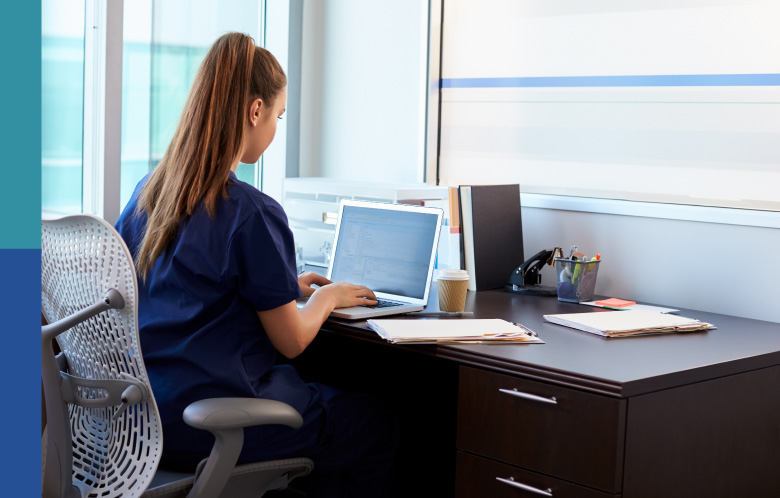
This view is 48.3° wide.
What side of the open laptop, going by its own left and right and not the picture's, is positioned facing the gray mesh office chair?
front

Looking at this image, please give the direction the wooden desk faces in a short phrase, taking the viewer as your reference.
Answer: facing the viewer and to the left of the viewer

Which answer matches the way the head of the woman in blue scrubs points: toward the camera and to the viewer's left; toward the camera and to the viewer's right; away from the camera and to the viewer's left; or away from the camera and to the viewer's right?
away from the camera and to the viewer's right

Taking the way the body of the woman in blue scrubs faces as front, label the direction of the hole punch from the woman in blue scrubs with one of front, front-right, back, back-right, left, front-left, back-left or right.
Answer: front

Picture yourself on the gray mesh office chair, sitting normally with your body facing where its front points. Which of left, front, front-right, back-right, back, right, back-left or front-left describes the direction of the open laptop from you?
front

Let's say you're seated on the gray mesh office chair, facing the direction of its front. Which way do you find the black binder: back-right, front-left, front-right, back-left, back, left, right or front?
front

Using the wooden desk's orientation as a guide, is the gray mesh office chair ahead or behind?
ahead

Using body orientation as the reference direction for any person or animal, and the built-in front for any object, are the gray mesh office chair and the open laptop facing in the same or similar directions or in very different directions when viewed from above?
very different directions

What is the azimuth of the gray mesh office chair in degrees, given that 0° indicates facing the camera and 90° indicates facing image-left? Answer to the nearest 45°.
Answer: approximately 225°

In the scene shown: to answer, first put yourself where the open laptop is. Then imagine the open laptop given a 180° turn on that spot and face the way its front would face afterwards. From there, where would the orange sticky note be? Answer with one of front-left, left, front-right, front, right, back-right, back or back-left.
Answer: front-right

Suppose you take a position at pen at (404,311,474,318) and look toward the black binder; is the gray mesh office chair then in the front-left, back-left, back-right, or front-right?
back-left

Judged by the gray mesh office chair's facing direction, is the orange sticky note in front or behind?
in front

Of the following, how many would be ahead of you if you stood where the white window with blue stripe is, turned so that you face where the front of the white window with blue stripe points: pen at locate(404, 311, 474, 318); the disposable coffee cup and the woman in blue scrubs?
3
